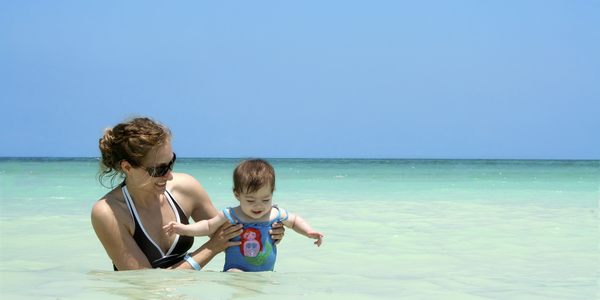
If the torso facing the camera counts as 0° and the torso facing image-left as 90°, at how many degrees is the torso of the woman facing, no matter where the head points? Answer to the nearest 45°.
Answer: approximately 315°

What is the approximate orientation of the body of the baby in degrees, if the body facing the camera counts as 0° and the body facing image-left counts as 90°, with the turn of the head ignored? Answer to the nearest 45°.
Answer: approximately 0°
